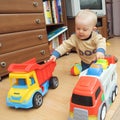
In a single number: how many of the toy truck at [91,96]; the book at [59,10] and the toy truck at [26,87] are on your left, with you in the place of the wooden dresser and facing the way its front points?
1

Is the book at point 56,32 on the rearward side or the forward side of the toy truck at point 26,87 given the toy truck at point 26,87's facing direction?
on the rearward side

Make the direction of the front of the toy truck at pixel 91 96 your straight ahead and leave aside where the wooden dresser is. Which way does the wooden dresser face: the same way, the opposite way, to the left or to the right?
to the left

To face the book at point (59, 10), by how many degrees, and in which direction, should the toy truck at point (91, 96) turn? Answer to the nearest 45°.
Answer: approximately 135° to its right

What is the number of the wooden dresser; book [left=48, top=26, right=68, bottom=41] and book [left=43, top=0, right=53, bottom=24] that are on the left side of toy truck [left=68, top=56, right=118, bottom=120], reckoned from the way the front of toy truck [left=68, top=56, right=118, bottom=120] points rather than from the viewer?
0

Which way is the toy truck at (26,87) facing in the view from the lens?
facing the viewer and to the left of the viewer

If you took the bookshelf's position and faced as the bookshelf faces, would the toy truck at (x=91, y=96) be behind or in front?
in front

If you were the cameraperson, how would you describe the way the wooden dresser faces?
facing the viewer and to the right of the viewer

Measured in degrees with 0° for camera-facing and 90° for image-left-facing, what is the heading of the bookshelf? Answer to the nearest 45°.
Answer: approximately 315°

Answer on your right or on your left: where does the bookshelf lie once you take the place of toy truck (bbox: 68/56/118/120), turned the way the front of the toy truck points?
on your right

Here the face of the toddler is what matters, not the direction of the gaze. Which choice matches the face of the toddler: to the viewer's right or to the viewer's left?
to the viewer's left

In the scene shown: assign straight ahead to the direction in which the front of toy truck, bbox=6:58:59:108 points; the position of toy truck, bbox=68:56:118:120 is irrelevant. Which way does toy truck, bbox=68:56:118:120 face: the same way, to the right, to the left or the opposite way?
the same way
